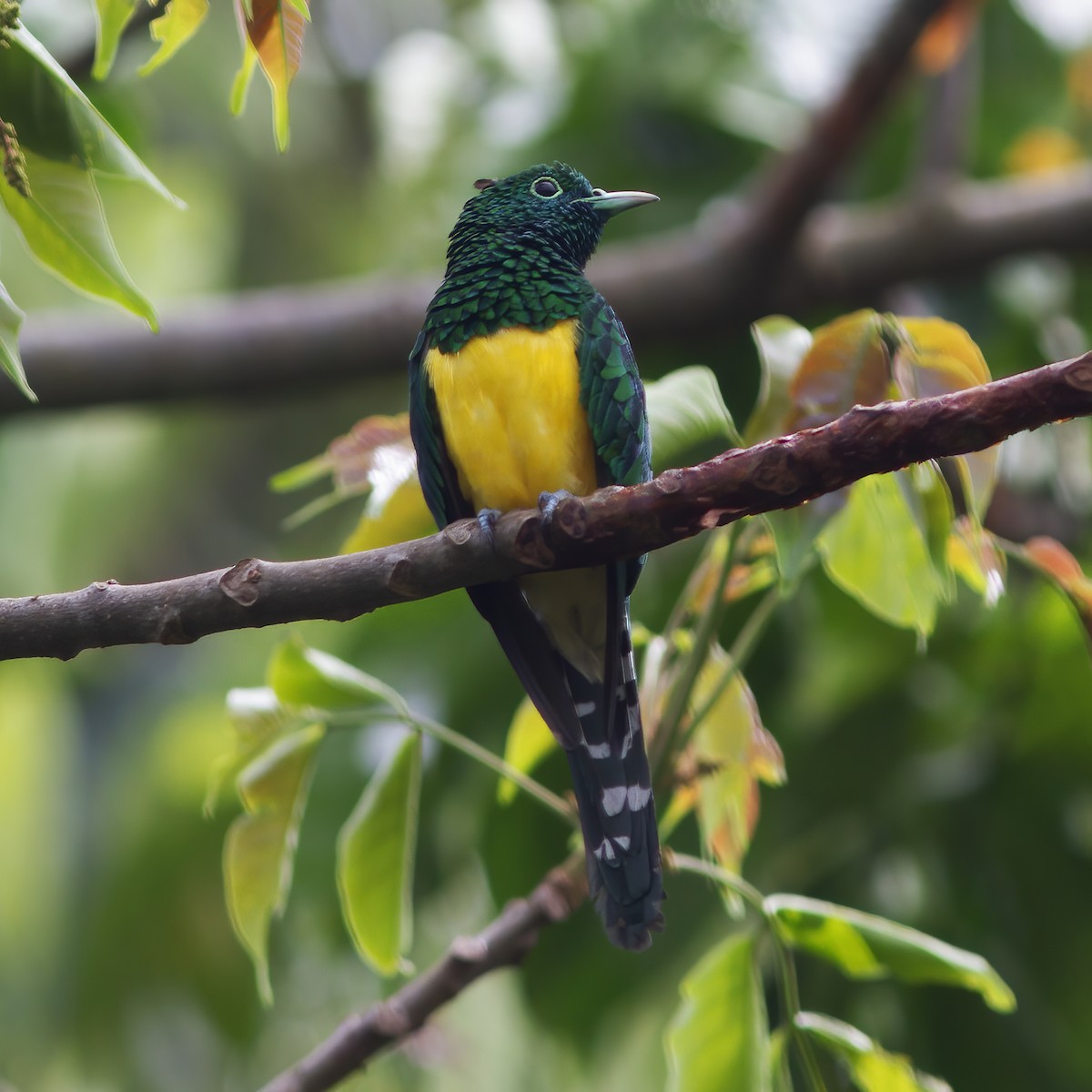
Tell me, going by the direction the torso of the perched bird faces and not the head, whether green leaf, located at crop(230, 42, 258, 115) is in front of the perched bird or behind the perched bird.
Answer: in front

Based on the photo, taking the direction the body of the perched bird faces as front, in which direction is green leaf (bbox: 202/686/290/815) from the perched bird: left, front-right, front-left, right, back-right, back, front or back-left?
right

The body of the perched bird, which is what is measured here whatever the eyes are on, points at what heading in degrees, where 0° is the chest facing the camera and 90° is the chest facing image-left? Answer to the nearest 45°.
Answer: approximately 0°

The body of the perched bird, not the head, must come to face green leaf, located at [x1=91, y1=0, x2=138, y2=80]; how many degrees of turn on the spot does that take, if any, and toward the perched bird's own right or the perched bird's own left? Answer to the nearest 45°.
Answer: approximately 45° to the perched bird's own right

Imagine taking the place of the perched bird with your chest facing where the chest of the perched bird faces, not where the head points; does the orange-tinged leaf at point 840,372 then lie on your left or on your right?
on your left

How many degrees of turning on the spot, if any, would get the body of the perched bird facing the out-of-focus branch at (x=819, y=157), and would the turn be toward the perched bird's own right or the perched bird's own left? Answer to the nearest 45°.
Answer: approximately 135° to the perched bird's own left

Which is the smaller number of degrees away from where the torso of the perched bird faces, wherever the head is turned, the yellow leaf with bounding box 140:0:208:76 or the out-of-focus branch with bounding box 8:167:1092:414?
the yellow leaf

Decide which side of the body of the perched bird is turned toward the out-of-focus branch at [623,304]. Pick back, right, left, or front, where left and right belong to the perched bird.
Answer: back

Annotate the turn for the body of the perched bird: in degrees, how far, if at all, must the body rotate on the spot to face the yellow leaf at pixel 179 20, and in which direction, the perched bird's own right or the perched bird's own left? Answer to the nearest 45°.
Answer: approximately 45° to the perched bird's own right
